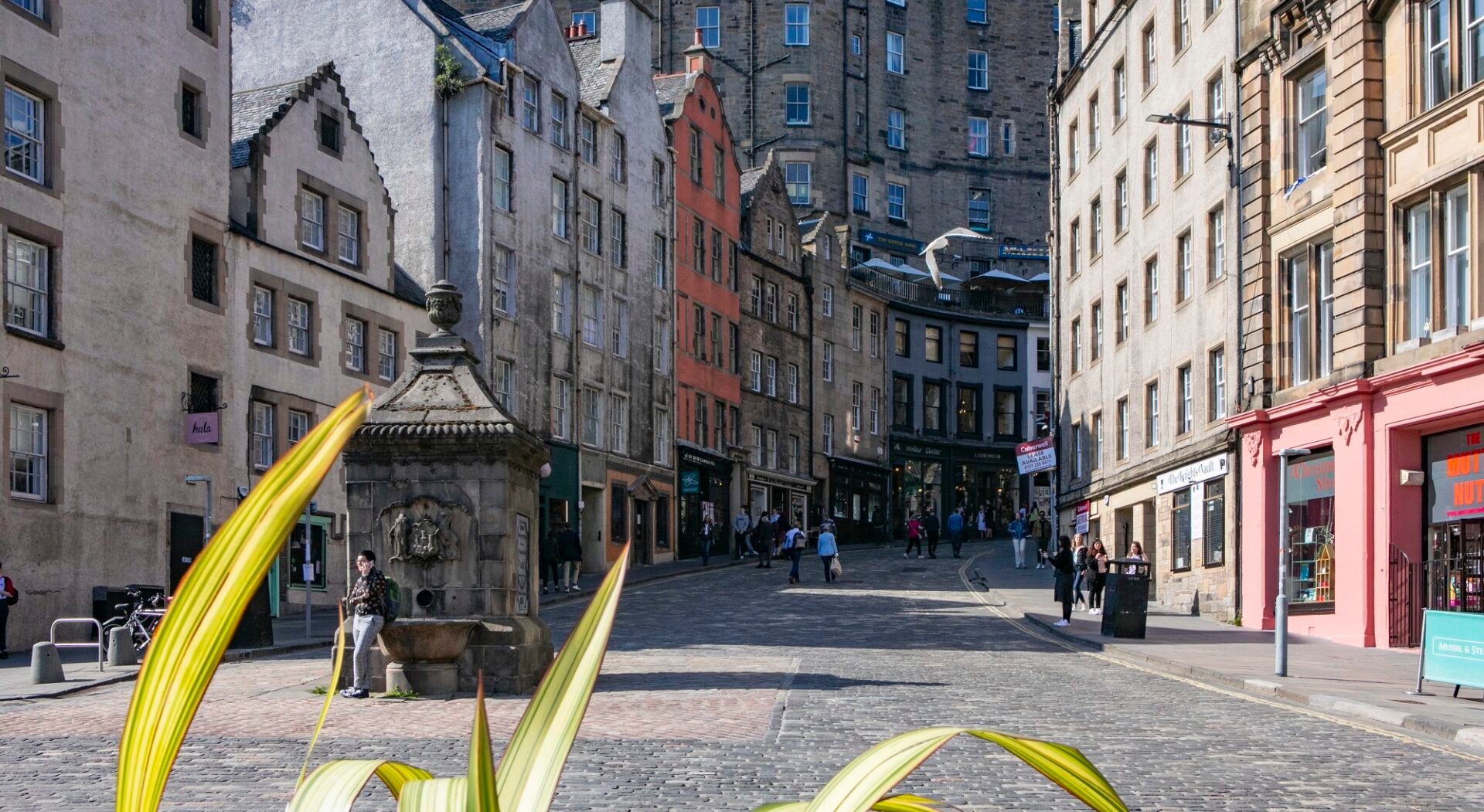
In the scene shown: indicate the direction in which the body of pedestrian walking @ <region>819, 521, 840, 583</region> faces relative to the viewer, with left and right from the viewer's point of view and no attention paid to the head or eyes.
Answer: facing away from the viewer

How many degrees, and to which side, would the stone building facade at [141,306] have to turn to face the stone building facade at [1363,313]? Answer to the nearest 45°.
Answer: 0° — it already faces it

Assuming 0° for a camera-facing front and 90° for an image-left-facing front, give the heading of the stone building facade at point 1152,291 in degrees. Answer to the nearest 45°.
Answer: approximately 45°

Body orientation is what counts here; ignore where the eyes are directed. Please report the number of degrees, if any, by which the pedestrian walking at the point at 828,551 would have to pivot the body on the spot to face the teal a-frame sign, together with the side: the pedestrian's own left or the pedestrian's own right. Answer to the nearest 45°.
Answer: approximately 180°

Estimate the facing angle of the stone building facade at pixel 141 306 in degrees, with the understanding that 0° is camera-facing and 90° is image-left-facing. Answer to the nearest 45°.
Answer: approximately 315°

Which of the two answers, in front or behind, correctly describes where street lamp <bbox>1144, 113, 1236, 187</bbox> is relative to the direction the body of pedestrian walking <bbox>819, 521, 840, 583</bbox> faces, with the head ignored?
behind
